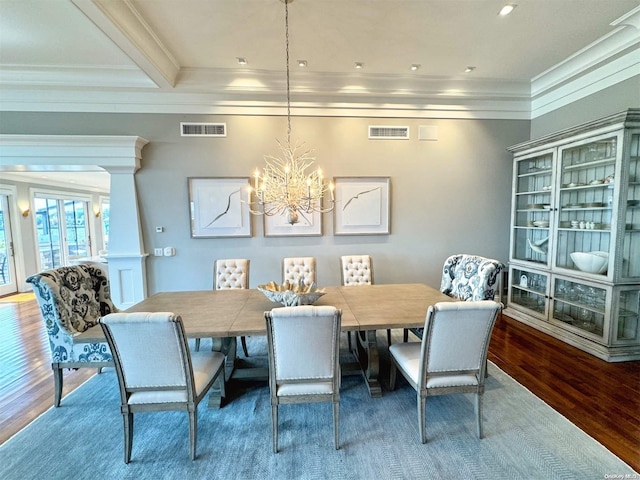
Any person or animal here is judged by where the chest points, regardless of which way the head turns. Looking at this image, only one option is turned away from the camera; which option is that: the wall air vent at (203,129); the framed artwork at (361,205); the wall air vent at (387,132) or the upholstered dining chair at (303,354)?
the upholstered dining chair

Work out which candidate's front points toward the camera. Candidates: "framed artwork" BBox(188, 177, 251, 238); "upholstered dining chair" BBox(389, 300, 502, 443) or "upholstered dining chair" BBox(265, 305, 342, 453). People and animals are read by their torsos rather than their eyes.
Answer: the framed artwork

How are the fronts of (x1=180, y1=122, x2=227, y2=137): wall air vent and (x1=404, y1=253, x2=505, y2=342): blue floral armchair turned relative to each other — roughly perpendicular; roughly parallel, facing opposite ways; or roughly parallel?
roughly perpendicular

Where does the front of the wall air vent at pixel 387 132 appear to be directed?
toward the camera

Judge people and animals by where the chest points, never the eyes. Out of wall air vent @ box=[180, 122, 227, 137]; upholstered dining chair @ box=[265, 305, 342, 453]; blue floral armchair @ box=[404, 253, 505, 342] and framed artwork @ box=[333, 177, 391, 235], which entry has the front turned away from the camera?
the upholstered dining chair

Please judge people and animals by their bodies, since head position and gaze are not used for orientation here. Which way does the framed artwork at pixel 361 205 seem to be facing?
toward the camera

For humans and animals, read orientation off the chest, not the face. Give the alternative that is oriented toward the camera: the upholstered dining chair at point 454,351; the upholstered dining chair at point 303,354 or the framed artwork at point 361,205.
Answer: the framed artwork

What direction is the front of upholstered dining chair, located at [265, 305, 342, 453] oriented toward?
away from the camera

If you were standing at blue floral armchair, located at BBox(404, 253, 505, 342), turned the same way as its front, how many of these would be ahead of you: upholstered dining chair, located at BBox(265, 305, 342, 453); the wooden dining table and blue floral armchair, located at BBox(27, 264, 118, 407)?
3

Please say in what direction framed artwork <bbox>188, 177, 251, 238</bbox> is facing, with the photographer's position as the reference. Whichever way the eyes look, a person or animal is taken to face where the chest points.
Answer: facing the viewer

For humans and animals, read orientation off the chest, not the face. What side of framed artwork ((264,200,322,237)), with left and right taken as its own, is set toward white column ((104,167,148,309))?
right

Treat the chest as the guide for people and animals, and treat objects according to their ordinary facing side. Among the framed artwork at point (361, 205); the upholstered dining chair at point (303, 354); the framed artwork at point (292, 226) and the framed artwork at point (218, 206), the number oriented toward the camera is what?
3

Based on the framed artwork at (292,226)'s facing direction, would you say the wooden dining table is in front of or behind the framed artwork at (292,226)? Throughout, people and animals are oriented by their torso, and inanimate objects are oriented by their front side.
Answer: in front

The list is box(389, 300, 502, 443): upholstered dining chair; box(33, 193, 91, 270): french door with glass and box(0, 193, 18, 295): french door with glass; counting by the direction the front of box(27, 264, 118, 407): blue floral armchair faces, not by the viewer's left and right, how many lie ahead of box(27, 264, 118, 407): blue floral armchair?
1

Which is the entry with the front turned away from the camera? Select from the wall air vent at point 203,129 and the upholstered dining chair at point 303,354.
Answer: the upholstered dining chair

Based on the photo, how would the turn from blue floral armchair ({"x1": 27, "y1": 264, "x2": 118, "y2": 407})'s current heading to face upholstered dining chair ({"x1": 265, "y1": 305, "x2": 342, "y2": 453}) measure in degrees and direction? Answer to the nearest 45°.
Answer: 0° — it already faces it

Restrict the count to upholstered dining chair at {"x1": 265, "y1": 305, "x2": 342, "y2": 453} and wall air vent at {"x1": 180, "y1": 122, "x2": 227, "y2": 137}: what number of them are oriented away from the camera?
1

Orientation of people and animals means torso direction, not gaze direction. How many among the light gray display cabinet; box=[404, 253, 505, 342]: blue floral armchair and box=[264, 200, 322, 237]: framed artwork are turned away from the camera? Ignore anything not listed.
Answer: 0
